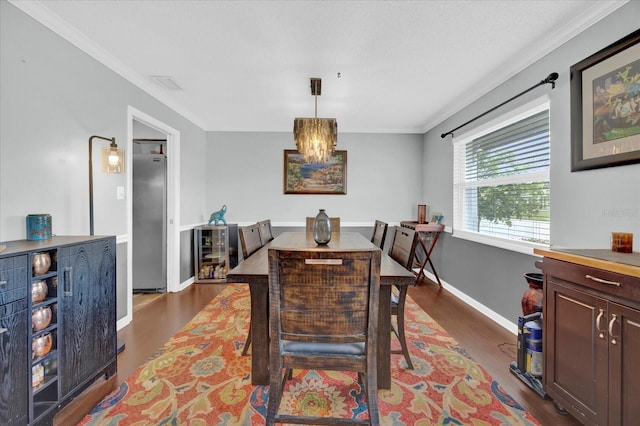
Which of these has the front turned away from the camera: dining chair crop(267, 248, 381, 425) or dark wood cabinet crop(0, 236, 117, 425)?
the dining chair

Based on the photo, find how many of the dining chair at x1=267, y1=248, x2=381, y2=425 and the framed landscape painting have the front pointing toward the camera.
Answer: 1

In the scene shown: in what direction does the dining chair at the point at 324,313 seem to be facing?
away from the camera

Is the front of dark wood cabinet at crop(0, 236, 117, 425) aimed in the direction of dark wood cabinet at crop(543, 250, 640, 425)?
yes

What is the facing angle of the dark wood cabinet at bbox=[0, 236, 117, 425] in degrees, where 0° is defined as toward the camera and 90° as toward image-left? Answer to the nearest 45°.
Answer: approximately 315°

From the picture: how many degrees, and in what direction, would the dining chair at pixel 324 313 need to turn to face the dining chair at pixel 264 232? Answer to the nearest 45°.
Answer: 0° — it already faces it

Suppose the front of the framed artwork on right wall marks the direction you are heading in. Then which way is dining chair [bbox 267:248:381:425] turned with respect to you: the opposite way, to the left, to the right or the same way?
to the right

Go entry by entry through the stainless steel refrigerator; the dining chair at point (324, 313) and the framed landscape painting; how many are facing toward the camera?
2

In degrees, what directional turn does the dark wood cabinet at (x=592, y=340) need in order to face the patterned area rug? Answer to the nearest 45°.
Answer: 0° — it already faces it

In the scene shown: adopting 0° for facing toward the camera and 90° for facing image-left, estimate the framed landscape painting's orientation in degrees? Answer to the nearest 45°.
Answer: approximately 0°

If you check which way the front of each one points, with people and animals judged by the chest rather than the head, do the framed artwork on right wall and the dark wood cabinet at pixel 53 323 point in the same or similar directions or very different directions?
very different directions

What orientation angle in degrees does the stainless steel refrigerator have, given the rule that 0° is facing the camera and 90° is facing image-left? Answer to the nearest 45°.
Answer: approximately 0°

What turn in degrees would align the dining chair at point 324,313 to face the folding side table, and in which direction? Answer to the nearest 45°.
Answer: approximately 45° to its right
